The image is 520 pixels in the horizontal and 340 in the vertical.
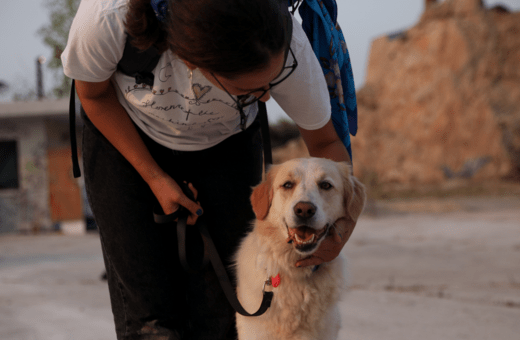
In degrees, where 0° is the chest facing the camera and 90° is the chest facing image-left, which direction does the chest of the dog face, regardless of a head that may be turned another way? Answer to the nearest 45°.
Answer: approximately 0°

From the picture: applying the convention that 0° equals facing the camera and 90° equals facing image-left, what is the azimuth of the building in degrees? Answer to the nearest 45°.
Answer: approximately 0°

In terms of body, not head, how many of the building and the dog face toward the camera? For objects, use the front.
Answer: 2

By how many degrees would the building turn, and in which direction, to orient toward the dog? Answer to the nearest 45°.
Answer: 0° — it already faces it

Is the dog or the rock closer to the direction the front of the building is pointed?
the dog

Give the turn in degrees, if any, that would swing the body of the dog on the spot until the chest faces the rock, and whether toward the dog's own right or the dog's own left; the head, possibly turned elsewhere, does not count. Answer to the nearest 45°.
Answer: approximately 180°

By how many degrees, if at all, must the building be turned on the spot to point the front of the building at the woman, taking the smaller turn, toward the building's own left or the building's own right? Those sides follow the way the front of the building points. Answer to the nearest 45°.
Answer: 0° — it already faces them

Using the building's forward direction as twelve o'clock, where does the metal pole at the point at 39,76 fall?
The metal pole is roughly at 6 o'clock from the building.

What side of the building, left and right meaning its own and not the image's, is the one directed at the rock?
left

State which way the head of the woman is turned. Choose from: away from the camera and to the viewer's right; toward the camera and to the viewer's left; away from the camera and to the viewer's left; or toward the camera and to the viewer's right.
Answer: toward the camera and to the viewer's right

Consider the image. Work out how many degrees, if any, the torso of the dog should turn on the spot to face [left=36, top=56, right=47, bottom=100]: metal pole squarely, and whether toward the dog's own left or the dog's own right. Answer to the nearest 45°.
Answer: approximately 135° to the dog's own right

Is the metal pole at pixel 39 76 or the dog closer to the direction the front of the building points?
the dog
